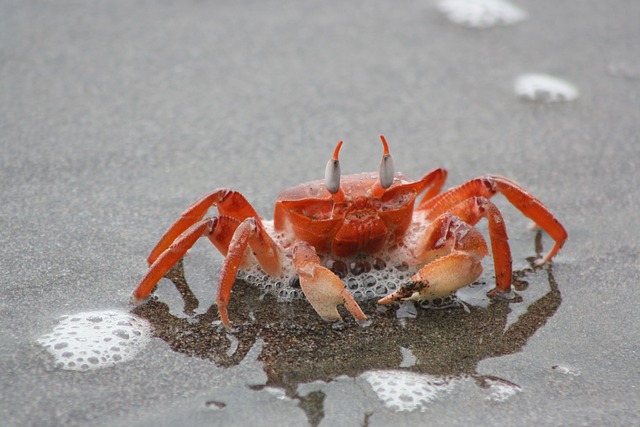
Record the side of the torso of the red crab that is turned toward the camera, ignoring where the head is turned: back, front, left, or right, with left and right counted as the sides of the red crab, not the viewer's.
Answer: front

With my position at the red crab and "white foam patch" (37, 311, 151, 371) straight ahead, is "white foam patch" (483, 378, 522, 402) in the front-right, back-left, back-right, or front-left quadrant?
back-left

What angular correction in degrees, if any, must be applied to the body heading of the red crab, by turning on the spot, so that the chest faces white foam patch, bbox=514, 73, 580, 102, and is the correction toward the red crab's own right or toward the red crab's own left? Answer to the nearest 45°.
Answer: approximately 135° to the red crab's own left

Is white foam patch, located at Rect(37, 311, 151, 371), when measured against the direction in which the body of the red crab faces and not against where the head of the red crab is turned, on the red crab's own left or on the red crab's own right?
on the red crab's own right

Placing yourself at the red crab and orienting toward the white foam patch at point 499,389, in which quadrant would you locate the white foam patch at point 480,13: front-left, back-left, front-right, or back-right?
back-left

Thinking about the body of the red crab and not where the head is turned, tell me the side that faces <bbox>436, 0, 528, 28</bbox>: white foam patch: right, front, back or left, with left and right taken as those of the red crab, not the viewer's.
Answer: back

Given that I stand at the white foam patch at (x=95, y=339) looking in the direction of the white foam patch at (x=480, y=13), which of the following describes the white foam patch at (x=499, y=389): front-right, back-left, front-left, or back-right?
front-right

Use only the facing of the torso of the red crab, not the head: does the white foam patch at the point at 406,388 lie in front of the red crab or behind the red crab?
in front
